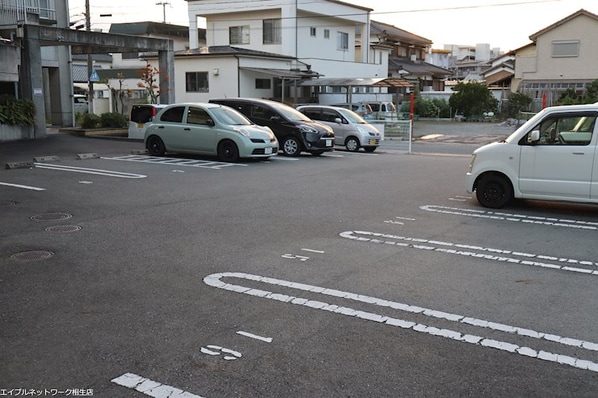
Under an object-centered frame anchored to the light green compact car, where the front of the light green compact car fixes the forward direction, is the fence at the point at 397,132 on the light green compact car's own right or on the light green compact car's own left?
on the light green compact car's own left

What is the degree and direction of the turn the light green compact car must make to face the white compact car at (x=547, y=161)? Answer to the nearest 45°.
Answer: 0° — it already faces it

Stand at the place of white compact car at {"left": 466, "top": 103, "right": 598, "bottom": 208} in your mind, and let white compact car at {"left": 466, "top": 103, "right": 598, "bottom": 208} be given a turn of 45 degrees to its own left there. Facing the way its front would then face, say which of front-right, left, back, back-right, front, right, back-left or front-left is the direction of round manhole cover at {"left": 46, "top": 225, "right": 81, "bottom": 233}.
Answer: front

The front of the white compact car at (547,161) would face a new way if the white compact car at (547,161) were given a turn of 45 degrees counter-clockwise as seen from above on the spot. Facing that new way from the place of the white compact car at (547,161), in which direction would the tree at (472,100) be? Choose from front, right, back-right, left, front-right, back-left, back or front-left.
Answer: back-right

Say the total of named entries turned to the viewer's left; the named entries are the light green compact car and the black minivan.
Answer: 0

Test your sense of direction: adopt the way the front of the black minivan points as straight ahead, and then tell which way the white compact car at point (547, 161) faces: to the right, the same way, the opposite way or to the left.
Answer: the opposite way

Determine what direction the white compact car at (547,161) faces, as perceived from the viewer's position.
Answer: facing to the left of the viewer

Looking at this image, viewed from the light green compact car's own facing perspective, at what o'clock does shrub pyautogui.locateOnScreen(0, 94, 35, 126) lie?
The shrub is roughly at 6 o'clock from the light green compact car.

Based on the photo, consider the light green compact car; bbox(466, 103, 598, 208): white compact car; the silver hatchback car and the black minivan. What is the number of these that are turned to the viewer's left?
1

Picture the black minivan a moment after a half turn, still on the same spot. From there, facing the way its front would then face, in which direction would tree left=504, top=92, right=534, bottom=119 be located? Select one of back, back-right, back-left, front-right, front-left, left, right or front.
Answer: right

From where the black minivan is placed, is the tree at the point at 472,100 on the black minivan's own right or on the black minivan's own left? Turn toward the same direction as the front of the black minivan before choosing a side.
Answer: on the black minivan's own left

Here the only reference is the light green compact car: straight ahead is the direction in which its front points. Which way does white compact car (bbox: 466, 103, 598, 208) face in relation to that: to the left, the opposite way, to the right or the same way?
the opposite way

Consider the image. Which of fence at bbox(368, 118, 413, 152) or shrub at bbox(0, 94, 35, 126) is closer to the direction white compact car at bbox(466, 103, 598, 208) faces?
the shrub

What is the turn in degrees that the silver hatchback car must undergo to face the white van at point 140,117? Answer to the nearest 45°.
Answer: approximately 135° to its right

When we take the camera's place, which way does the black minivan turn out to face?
facing the viewer and to the right of the viewer

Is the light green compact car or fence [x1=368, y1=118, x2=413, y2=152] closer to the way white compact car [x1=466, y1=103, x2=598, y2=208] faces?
the light green compact car

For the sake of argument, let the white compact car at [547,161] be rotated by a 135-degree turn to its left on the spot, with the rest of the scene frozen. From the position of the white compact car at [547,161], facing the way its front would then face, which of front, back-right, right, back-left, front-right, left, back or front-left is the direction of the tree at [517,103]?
back-left
